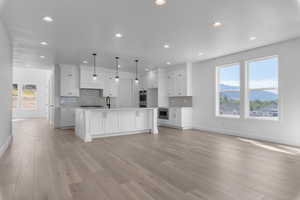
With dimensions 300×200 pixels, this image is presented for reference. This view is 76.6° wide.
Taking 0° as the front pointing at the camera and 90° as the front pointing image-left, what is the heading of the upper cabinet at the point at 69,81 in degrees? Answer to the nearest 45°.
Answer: approximately 0°

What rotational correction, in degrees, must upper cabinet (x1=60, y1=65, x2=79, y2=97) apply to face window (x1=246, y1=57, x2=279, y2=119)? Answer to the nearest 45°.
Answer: approximately 45° to its left

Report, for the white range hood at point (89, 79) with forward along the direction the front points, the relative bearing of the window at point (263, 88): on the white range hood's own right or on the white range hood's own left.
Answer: on the white range hood's own left

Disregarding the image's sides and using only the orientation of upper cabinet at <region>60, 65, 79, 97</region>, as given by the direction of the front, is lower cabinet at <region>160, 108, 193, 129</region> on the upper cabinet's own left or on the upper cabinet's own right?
on the upper cabinet's own left

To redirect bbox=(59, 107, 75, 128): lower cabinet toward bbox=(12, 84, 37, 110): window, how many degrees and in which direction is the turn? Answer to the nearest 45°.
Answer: approximately 135° to its right

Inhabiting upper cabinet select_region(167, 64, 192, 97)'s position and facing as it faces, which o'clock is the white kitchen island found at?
The white kitchen island is roughly at 12 o'clock from the upper cabinet.

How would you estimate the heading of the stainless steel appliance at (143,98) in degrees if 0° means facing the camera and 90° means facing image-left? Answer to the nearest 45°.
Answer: approximately 0°

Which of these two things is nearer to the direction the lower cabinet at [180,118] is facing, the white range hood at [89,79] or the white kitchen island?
the white kitchen island

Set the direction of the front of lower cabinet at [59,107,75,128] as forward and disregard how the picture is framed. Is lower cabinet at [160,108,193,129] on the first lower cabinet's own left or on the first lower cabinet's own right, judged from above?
on the first lower cabinet's own left

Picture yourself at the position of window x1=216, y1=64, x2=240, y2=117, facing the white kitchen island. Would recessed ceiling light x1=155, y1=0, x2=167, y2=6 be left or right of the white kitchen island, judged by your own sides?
left

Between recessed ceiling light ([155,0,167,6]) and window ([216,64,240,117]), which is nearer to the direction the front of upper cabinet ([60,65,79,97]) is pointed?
the recessed ceiling light
